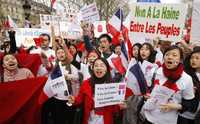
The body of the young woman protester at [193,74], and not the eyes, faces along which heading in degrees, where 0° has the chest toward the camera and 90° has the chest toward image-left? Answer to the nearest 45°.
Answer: approximately 45°

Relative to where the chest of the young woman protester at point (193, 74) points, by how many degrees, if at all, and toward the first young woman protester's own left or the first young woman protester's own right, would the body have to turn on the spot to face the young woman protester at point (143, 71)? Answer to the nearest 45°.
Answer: approximately 90° to the first young woman protester's own right

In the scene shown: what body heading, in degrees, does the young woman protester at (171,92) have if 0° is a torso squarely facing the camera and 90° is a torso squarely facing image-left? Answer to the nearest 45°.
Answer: approximately 45°

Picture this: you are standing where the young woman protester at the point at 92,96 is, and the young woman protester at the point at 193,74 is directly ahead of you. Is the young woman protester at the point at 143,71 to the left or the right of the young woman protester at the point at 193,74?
left

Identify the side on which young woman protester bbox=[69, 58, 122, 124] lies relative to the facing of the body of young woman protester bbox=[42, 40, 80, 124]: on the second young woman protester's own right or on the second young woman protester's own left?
on the second young woman protester's own left

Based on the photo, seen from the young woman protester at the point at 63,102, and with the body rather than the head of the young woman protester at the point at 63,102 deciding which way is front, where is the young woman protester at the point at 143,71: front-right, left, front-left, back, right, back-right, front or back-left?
back-left

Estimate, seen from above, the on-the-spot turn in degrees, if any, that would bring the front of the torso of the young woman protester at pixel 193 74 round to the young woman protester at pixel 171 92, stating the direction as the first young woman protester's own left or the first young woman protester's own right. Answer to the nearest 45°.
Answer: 0° — they already face them
